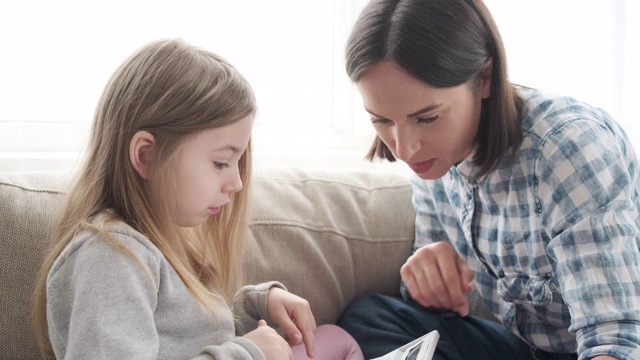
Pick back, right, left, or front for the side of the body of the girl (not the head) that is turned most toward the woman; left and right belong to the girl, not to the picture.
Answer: front

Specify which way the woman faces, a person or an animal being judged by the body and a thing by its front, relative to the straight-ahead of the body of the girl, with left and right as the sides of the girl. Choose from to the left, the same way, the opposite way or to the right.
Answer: the opposite way

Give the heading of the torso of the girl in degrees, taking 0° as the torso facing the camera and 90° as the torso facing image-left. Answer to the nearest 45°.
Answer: approximately 270°

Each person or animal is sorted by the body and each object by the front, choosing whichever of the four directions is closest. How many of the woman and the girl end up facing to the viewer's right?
1

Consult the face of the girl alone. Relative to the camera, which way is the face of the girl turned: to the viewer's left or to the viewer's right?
to the viewer's right

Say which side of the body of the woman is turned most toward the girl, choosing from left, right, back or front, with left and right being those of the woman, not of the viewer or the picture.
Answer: front

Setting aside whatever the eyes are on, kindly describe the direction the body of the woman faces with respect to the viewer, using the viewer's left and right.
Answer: facing the viewer and to the left of the viewer

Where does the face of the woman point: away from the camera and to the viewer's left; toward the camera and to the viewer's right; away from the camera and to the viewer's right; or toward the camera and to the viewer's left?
toward the camera and to the viewer's left
